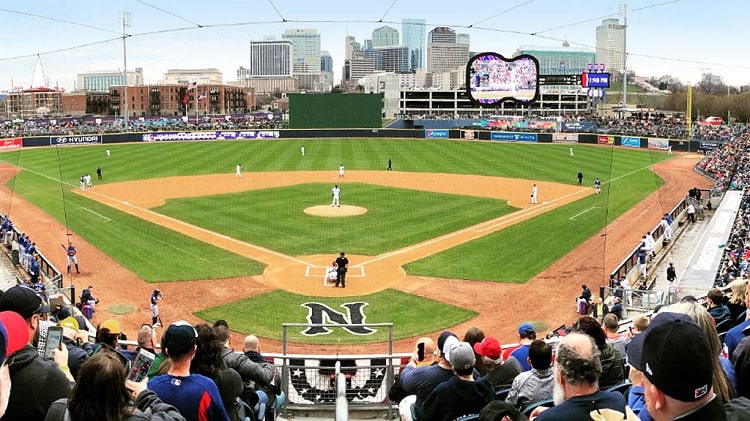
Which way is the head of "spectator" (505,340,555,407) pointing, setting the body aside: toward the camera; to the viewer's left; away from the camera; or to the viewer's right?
away from the camera

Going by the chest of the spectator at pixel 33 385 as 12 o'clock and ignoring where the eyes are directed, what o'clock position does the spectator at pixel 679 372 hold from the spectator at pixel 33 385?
the spectator at pixel 679 372 is roughly at 3 o'clock from the spectator at pixel 33 385.

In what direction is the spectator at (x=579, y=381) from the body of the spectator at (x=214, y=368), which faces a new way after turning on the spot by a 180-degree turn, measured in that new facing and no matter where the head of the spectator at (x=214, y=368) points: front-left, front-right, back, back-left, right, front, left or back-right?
front-left

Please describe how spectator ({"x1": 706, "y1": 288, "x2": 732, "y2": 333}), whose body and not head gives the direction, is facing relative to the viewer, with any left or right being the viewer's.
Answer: facing away from the viewer and to the left of the viewer

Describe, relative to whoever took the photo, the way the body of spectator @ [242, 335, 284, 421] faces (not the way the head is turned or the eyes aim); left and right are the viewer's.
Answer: facing away from the viewer

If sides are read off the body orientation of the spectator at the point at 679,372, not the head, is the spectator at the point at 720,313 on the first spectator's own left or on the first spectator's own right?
on the first spectator's own right

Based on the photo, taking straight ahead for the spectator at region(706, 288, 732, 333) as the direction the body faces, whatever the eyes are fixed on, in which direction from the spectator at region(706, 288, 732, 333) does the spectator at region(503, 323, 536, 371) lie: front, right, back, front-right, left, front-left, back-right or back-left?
left

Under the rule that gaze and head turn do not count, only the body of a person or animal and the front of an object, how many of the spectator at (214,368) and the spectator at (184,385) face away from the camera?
2

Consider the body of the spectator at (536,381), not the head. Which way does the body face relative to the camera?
away from the camera

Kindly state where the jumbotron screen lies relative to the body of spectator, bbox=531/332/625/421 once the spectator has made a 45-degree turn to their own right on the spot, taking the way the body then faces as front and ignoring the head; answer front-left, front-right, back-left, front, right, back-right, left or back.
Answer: front

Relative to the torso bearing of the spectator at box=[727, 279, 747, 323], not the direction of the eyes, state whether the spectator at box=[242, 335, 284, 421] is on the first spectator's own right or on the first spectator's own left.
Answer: on the first spectator's own left

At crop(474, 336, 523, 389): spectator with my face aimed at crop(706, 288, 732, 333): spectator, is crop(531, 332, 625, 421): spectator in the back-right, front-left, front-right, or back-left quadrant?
back-right

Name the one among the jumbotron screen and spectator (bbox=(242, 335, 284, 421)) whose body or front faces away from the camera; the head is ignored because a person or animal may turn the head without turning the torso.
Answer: the spectator

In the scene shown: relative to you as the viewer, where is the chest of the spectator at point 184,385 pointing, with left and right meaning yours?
facing away from the viewer

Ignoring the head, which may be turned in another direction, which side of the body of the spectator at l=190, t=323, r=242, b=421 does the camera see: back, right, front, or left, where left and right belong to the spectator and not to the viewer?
back

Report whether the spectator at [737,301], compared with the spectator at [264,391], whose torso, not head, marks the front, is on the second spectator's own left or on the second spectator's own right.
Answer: on the second spectator's own right

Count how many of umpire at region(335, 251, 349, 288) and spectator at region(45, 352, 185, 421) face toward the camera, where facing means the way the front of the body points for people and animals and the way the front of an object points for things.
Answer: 0
